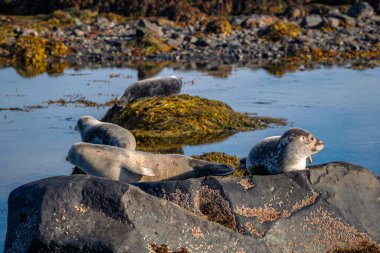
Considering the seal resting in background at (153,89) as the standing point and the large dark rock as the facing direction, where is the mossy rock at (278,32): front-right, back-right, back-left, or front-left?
back-left
